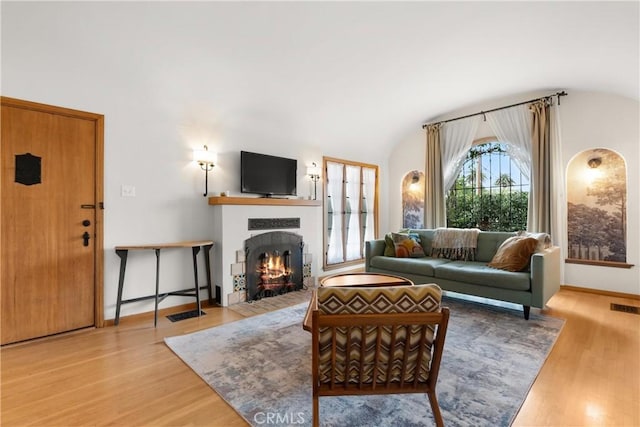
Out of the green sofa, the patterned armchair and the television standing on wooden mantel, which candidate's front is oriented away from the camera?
the patterned armchair

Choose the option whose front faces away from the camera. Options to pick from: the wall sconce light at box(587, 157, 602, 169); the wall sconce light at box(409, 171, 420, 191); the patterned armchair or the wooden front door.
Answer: the patterned armchair

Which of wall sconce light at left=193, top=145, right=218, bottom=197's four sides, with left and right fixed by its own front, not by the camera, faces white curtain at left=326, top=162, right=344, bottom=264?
left

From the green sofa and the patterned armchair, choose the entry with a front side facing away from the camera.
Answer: the patterned armchair

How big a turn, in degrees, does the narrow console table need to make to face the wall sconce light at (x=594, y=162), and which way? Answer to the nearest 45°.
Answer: approximately 45° to its left

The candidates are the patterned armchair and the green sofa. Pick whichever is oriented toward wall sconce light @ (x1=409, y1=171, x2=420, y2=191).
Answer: the patterned armchair

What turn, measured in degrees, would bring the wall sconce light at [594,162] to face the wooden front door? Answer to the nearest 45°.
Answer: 0° — it already faces it

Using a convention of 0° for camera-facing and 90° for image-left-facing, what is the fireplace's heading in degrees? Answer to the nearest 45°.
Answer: approximately 315°

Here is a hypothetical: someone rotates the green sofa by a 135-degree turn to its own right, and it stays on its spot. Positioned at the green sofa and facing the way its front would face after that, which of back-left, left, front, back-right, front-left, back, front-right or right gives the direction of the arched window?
front

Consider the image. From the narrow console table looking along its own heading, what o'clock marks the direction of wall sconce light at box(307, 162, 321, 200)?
The wall sconce light is roughly at 10 o'clock from the narrow console table.

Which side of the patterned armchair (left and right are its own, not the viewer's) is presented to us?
back

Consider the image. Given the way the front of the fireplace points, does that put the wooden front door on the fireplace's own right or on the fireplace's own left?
on the fireplace's own right
